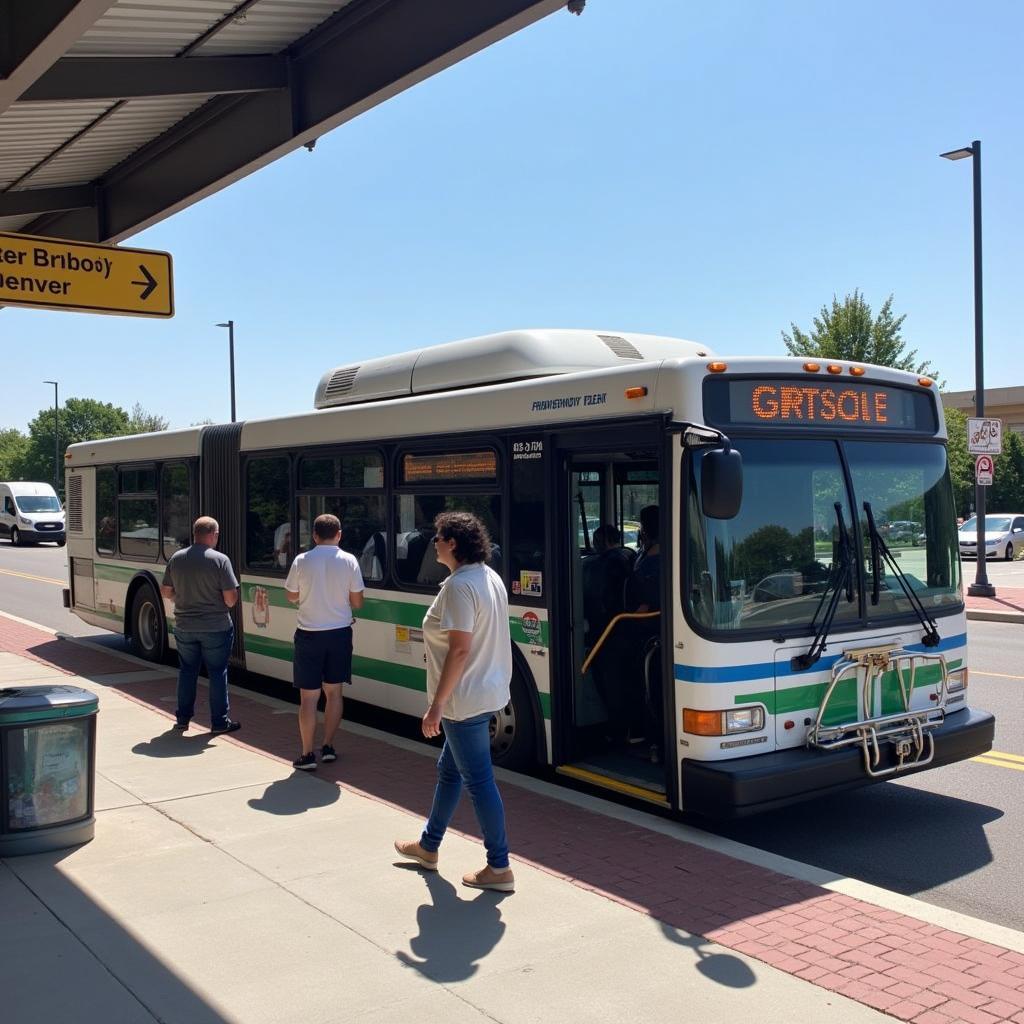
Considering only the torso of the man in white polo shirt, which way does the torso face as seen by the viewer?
away from the camera

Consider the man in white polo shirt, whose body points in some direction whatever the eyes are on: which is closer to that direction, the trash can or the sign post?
the sign post

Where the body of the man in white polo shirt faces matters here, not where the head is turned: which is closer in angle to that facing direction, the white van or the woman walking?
the white van

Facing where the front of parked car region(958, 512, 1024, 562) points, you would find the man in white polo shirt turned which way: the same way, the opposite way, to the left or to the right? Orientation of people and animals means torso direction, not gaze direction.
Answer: to the right

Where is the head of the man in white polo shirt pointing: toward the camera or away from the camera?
away from the camera

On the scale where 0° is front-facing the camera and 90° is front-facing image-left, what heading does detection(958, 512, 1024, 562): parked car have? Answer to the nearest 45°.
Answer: approximately 45°

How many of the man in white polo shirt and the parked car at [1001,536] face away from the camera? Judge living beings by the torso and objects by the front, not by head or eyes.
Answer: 1

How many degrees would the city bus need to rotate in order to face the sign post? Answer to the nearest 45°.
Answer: approximately 90° to its left

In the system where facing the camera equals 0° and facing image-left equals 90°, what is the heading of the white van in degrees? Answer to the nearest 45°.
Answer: approximately 315°
